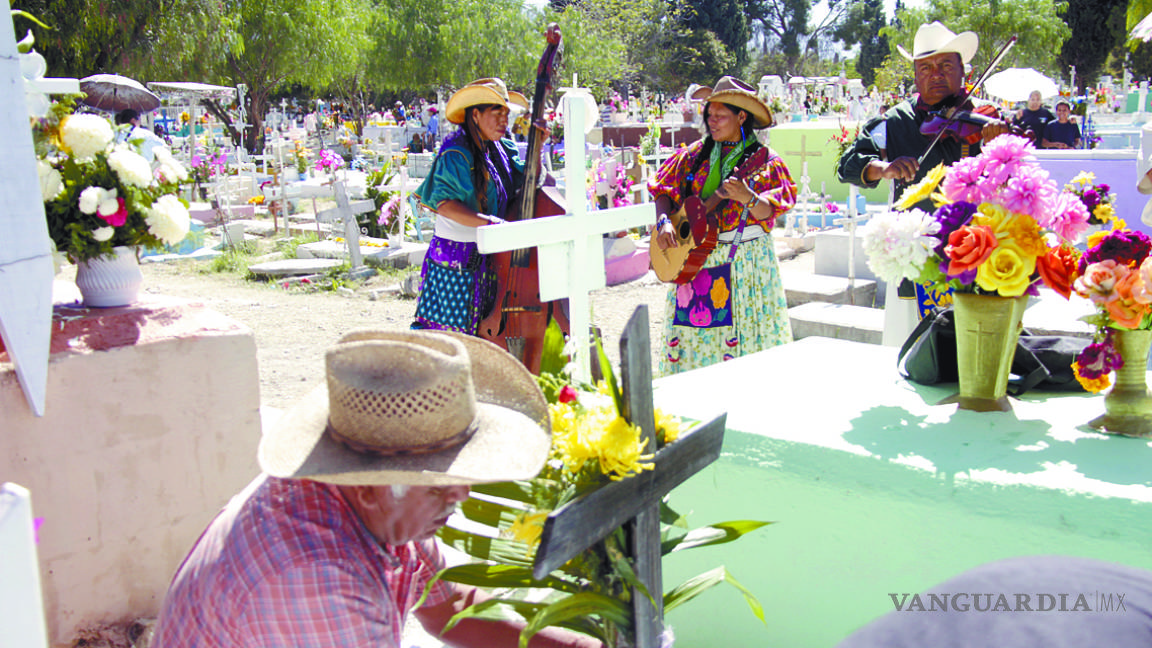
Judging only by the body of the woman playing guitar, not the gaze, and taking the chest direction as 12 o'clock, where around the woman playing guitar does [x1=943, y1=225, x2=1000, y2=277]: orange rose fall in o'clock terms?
The orange rose is roughly at 10 o'clock from the woman playing guitar.

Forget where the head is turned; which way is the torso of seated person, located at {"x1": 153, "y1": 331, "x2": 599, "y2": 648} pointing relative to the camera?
to the viewer's right

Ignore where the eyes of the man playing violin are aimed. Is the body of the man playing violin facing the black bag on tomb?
yes

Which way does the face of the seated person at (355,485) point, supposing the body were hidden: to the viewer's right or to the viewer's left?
to the viewer's right

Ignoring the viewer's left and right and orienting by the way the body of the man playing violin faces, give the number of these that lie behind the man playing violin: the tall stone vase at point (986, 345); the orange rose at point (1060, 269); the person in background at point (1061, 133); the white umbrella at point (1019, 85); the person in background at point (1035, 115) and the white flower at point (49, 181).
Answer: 3

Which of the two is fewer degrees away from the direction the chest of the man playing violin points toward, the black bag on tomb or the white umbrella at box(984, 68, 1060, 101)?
the black bag on tomb

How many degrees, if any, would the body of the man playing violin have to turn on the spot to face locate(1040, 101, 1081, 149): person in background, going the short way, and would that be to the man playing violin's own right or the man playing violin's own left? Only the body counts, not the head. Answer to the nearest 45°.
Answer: approximately 180°

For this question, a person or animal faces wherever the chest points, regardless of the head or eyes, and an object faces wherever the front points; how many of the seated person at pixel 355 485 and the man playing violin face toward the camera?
1

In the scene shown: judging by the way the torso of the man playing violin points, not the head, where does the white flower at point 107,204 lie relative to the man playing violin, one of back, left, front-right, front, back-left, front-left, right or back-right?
front-right

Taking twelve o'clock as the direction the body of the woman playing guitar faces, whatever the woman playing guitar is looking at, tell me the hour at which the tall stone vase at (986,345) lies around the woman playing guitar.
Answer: The tall stone vase is roughly at 10 o'clock from the woman playing guitar.

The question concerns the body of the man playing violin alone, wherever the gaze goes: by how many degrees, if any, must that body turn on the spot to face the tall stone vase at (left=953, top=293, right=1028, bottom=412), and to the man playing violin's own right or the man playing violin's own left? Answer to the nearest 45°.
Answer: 0° — they already face it

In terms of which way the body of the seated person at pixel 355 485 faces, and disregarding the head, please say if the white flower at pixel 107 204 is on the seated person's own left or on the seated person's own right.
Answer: on the seated person's own left

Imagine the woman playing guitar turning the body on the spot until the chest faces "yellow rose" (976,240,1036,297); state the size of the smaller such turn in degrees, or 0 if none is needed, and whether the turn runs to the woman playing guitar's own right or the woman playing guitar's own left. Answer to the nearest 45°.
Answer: approximately 45° to the woman playing guitar's own left

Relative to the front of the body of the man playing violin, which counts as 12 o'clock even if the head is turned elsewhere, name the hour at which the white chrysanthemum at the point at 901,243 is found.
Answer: The white chrysanthemum is roughly at 12 o'clock from the man playing violin.
